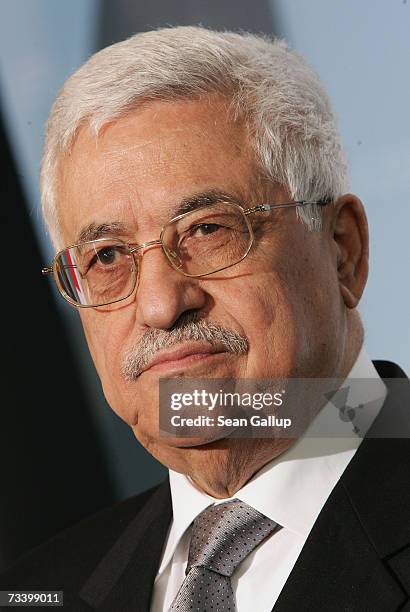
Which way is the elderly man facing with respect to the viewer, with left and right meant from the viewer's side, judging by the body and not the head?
facing the viewer and to the left of the viewer

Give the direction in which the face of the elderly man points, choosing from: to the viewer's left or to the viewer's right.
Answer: to the viewer's left
